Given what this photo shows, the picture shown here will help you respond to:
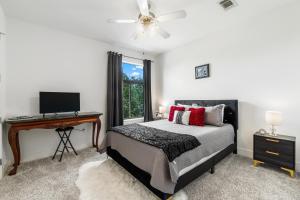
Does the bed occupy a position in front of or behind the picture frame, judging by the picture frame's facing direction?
in front

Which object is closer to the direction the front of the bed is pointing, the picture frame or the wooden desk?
the wooden desk

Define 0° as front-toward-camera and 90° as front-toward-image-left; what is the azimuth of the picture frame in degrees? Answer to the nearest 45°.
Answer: approximately 45°

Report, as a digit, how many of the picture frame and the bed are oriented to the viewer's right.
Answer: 0

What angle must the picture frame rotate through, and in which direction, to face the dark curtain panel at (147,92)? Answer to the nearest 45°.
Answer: approximately 45° to its right

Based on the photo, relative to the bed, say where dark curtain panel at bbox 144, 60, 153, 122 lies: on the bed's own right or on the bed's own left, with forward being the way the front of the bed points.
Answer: on the bed's own right

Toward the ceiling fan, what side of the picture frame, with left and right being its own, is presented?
front

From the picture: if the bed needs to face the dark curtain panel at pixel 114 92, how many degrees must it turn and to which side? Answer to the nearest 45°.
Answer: approximately 90° to its right
